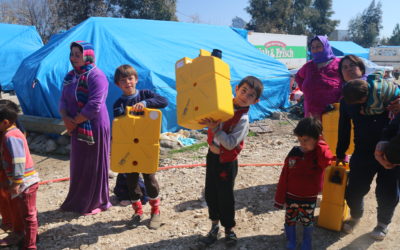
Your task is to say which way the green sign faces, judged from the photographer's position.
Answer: facing the viewer

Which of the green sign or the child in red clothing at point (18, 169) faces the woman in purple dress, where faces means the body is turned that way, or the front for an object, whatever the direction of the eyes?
the green sign

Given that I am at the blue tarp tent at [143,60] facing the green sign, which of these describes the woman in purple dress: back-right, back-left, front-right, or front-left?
back-right

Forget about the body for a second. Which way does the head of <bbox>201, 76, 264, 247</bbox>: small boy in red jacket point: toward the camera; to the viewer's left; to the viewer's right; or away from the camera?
toward the camera

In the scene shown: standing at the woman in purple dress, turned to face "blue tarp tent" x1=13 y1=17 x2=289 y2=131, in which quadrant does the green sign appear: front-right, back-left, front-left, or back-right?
front-right

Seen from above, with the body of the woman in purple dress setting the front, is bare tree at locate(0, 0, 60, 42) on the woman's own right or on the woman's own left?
on the woman's own right

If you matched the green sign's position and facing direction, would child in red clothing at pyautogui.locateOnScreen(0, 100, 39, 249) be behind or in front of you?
in front

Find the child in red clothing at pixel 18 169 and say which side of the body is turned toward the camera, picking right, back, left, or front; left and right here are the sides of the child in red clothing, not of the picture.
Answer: left

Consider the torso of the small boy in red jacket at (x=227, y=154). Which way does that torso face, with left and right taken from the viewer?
facing the viewer and to the left of the viewer

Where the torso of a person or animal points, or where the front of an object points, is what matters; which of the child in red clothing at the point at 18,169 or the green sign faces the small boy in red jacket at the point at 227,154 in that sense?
the green sign

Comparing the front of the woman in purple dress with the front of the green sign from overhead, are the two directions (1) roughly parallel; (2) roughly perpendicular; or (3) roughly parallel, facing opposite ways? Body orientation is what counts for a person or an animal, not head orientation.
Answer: roughly parallel

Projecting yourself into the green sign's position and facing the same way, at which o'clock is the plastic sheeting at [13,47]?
The plastic sheeting is roughly at 2 o'clock from the green sign.

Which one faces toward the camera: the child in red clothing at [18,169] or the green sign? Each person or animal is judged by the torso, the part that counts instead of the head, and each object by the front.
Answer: the green sign
